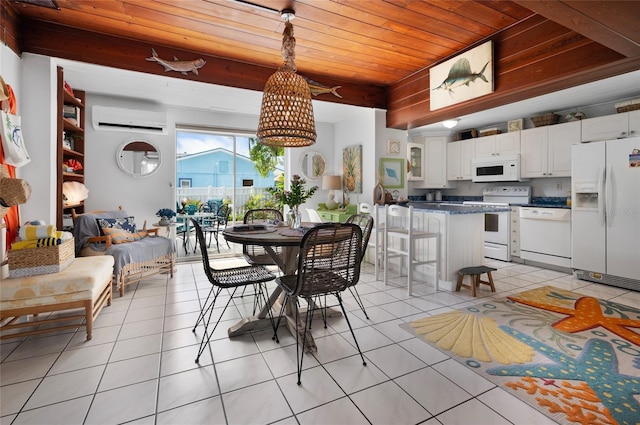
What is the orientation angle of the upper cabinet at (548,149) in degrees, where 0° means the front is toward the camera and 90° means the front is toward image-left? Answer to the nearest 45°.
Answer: approximately 45°

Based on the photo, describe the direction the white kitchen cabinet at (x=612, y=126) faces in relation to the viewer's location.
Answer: facing the viewer and to the left of the viewer

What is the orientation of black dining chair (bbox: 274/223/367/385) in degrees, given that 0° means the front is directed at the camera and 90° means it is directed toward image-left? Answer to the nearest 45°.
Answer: approximately 135°

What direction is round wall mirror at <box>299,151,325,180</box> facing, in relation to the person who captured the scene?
facing the viewer and to the right of the viewer

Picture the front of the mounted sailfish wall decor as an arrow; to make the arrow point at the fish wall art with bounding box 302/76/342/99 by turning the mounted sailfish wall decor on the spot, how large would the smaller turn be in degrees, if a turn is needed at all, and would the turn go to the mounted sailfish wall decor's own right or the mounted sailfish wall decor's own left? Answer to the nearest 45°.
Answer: approximately 45° to the mounted sailfish wall decor's own right

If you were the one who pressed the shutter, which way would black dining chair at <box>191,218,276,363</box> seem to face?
facing to the right of the viewer

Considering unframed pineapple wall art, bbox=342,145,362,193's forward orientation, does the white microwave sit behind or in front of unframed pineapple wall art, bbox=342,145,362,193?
behind

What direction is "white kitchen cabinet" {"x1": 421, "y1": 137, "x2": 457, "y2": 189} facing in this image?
toward the camera
